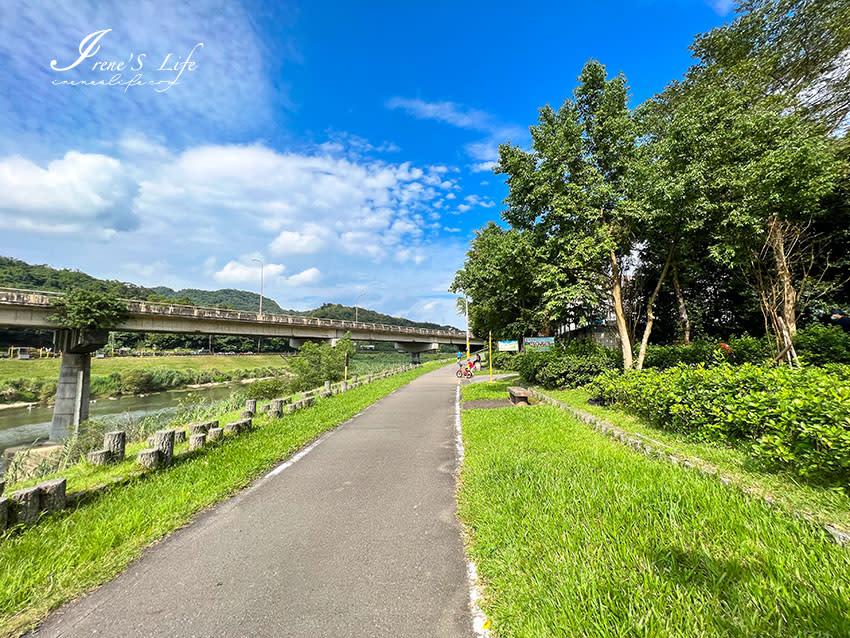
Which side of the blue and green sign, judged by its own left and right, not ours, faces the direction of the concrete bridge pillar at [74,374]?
right

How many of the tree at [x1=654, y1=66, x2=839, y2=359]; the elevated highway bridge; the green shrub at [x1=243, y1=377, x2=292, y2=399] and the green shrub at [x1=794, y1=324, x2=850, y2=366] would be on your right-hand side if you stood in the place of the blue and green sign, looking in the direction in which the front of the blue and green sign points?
2

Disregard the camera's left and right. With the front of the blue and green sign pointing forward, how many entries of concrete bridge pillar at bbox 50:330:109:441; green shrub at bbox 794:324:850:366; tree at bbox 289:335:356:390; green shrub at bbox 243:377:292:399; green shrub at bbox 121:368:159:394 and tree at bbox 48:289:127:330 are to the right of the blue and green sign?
5

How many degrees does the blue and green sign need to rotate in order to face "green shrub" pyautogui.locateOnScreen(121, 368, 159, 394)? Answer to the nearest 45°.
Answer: approximately 90° to its right

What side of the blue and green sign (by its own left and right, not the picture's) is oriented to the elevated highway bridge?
right

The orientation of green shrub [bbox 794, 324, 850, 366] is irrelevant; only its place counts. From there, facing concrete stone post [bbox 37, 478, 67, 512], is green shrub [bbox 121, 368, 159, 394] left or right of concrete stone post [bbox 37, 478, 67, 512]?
right

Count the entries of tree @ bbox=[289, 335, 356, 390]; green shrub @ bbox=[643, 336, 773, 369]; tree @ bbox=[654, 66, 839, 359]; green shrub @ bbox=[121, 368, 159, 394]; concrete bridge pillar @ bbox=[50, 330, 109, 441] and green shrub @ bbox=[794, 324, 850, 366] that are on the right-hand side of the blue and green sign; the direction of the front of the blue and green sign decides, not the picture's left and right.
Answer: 3

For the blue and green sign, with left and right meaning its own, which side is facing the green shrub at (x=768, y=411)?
front

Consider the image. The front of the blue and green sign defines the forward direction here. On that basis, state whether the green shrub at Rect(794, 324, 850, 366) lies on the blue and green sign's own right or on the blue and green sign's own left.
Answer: on the blue and green sign's own left

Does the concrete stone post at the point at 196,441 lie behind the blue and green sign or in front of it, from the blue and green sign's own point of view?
in front

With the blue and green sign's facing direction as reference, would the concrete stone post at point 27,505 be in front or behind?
in front

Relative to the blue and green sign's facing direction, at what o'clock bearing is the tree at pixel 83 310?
The tree is roughly at 3 o'clock from the blue and green sign.

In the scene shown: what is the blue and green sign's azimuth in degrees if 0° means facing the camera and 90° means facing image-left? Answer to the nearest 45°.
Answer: approximately 0°

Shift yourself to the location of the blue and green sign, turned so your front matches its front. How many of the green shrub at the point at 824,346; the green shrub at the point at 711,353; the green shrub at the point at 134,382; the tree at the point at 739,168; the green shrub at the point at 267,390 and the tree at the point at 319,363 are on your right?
3
